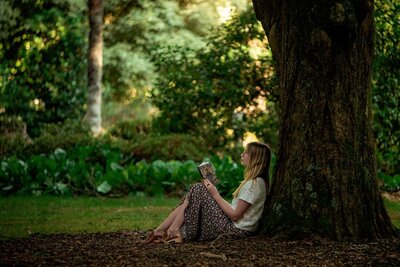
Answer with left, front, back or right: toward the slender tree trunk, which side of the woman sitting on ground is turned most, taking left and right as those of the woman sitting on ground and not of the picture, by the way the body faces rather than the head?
right

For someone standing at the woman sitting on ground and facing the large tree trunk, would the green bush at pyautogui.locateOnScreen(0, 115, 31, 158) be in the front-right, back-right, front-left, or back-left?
back-left

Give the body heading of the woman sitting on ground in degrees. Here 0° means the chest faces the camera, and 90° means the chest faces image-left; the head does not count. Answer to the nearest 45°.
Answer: approximately 90°

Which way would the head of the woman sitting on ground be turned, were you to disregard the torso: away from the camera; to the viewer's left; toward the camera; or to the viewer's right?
to the viewer's left

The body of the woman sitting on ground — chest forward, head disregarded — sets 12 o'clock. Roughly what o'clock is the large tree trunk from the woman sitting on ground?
The large tree trunk is roughly at 7 o'clock from the woman sitting on ground.
